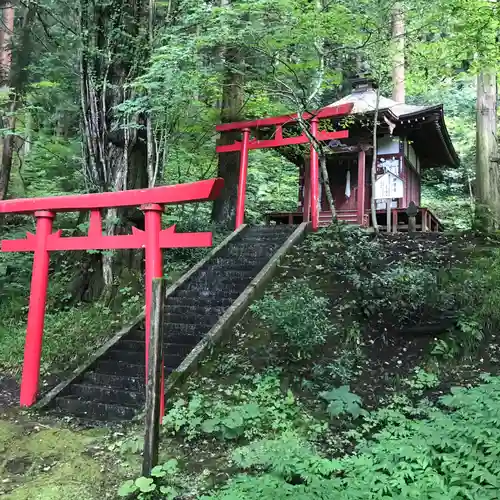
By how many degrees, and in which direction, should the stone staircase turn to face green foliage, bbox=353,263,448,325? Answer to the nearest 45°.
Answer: approximately 135° to its left

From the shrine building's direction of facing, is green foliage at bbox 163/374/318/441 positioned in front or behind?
in front

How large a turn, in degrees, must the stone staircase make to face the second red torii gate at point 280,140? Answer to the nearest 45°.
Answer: approximately 180°

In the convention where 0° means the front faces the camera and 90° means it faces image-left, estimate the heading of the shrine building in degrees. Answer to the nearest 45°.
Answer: approximately 45°

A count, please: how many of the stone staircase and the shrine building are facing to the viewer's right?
0

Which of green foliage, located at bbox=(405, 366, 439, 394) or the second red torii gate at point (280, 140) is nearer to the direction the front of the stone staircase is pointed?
the green foliage

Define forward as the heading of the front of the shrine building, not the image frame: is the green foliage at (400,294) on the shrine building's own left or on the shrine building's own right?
on the shrine building's own left

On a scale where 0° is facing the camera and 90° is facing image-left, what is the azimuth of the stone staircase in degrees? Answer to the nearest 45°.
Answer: approximately 45°

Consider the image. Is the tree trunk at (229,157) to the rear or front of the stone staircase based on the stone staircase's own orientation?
to the rear
